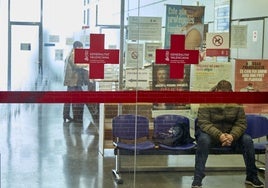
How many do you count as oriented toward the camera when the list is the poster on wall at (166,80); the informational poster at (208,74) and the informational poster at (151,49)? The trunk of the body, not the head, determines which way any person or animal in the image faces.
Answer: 3

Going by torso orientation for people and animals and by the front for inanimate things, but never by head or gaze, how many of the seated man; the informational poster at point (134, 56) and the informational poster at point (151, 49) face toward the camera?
3

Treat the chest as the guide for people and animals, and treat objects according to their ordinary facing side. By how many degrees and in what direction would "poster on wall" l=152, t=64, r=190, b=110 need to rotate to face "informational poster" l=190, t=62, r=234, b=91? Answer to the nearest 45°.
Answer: approximately 135° to its left

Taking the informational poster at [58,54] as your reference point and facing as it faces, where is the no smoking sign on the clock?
The no smoking sign is roughly at 9 o'clock from the informational poster.

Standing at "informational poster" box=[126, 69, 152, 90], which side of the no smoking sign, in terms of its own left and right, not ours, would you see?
right

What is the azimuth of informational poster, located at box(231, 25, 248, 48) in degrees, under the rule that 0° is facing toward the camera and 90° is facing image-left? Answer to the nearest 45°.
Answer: approximately 0°

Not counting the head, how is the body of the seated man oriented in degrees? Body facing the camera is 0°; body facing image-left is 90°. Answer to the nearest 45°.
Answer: approximately 0°
